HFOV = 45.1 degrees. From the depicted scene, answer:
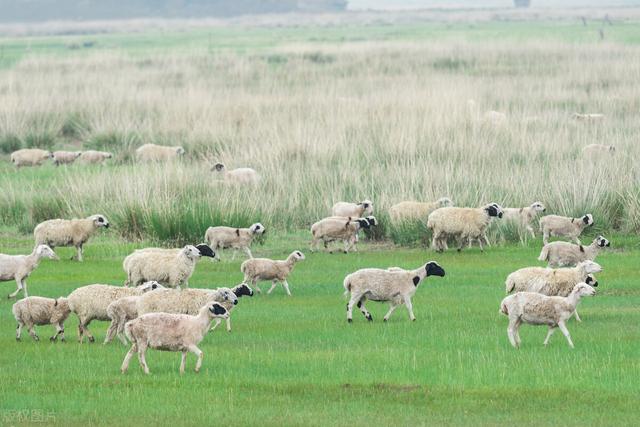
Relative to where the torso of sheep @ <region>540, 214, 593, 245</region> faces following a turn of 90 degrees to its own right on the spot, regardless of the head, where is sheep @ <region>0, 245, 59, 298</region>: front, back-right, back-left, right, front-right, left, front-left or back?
front-right

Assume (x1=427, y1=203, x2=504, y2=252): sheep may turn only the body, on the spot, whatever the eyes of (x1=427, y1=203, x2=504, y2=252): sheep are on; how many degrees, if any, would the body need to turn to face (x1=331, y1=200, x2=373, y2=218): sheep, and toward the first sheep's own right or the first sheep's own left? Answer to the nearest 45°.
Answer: approximately 135° to the first sheep's own left

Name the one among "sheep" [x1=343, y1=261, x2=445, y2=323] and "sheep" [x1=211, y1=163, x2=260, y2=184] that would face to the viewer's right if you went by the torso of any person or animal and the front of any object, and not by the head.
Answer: "sheep" [x1=343, y1=261, x2=445, y2=323]

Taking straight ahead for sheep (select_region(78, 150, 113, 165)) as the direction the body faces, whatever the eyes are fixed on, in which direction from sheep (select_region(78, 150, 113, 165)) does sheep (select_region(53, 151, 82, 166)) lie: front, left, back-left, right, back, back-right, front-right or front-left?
back

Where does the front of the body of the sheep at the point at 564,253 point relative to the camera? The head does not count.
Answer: to the viewer's right

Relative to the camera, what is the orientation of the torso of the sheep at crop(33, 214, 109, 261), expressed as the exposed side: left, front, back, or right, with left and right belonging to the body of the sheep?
right

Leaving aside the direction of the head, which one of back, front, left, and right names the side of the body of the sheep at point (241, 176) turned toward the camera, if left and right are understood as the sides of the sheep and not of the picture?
left

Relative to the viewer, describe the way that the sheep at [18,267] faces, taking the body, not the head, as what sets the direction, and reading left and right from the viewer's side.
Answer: facing to the right of the viewer

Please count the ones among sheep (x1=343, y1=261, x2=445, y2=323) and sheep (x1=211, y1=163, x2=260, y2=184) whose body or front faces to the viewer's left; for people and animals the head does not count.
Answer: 1

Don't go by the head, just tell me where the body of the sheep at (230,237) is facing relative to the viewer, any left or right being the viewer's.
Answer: facing to the right of the viewer

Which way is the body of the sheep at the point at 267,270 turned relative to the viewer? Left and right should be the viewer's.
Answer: facing to the right of the viewer

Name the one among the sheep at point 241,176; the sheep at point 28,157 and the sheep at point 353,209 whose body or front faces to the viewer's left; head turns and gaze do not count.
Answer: the sheep at point 241,176

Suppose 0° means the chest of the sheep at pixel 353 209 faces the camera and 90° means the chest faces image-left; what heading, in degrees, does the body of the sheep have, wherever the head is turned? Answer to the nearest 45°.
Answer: approximately 270°
